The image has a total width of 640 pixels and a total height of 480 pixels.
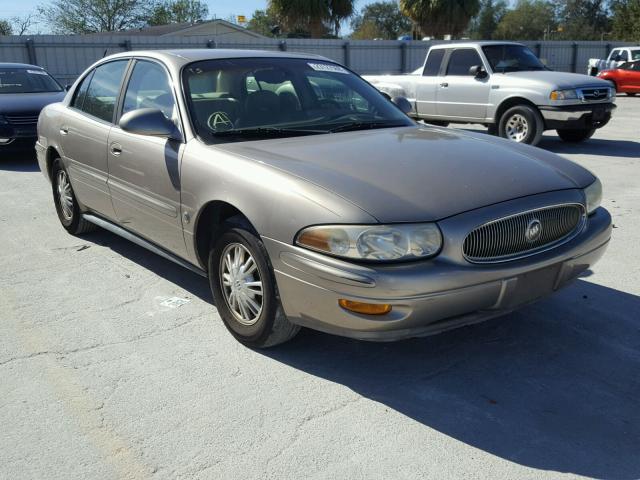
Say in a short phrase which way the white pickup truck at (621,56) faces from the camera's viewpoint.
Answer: facing the viewer and to the left of the viewer

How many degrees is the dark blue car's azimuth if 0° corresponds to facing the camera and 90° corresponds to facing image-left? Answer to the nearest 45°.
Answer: approximately 0°

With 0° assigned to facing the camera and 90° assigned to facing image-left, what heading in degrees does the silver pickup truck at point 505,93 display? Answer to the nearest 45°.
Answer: approximately 315°

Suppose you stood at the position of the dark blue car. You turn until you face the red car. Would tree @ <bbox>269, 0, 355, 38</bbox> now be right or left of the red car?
left

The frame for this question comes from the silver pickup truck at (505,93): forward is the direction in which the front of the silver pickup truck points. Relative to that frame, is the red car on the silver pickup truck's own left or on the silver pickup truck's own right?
on the silver pickup truck's own left

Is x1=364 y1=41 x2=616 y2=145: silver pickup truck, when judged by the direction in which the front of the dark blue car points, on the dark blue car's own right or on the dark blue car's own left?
on the dark blue car's own left

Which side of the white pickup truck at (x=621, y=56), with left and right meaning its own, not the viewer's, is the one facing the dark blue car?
front

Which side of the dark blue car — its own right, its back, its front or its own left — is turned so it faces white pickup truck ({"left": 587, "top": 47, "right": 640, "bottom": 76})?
left

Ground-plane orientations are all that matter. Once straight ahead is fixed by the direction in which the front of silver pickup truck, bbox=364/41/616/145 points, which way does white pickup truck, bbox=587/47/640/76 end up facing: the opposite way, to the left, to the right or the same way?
to the right

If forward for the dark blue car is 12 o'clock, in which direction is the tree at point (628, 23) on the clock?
The tree is roughly at 8 o'clock from the dark blue car.

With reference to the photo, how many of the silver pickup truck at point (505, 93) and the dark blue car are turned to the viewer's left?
0

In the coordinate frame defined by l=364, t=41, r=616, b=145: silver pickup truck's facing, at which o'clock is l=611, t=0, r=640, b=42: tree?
The tree is roughly at 8 o'clock from the silver pickup truck.

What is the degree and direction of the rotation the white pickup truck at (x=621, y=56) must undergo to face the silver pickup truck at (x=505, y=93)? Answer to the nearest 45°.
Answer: approximately 45° to its left

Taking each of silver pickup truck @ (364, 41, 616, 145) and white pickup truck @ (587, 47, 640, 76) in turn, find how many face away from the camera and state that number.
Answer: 0

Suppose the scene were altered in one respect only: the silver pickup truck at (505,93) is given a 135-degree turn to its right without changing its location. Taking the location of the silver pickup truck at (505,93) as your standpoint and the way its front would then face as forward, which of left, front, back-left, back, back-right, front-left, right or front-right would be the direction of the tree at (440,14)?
right

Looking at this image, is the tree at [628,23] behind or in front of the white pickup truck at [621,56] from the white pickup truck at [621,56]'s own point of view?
behind
